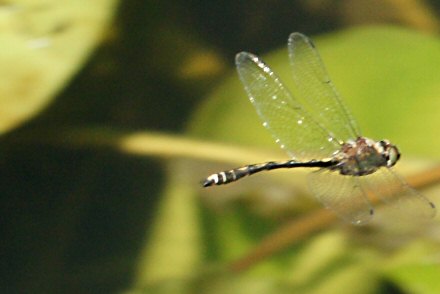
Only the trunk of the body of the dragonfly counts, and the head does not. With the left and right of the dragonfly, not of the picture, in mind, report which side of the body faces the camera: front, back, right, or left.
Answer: right

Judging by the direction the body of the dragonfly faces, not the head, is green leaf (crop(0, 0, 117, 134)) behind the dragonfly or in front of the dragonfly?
behind
